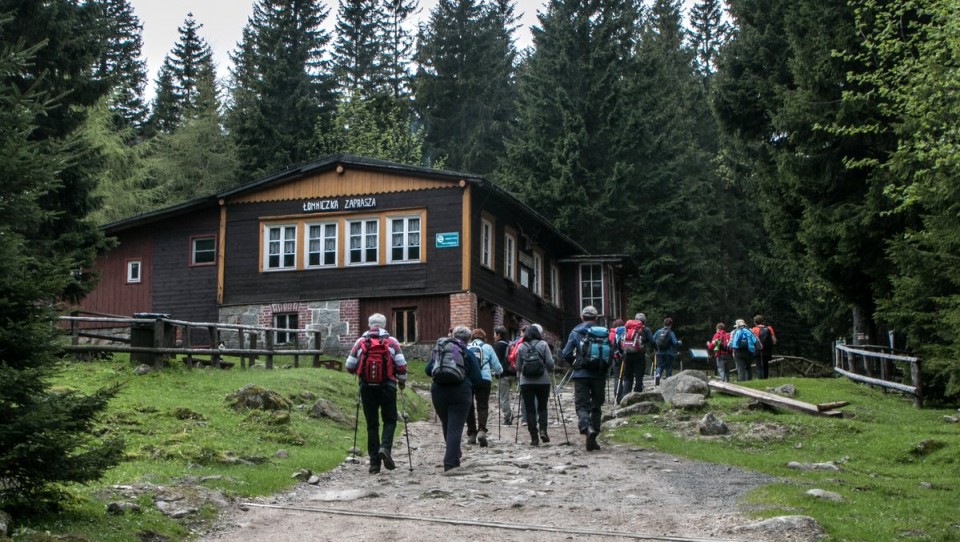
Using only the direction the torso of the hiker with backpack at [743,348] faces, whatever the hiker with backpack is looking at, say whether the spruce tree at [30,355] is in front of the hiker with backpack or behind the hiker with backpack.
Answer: behind

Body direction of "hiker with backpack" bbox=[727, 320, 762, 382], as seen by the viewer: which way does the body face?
away from the camera

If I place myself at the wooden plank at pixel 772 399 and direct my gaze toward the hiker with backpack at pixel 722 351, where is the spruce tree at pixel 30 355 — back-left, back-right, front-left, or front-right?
back-left

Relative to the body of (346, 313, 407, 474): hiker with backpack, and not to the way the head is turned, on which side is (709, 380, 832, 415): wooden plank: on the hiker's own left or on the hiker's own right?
on the hiker's own right

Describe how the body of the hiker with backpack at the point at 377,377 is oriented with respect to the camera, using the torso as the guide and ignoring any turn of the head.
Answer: away from the camera

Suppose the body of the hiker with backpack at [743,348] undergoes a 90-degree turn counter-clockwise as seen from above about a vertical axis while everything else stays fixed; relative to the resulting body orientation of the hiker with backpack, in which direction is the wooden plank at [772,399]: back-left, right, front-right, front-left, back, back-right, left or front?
left

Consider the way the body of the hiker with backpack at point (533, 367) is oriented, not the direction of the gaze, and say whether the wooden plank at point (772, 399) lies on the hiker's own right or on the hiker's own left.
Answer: on the hiker's own right

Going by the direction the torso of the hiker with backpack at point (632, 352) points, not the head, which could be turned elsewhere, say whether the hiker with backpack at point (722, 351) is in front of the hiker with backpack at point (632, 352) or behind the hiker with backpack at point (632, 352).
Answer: in front

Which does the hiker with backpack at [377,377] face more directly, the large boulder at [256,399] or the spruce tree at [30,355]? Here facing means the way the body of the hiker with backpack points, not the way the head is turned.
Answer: the large boulder

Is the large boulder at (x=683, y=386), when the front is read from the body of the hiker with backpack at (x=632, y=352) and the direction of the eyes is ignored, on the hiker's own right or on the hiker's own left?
on the hiker's own right

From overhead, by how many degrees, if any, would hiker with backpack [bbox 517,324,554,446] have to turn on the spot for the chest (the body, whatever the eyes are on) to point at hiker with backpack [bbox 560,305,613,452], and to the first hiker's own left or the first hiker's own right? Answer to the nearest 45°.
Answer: approximately 90° to the first hiker's own right

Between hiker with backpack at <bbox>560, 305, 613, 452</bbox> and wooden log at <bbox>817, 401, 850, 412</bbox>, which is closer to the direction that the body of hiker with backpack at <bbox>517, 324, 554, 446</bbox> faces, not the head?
the wooden log

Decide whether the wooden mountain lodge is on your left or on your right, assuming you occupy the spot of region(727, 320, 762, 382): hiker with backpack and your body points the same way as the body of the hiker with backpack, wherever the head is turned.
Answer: on your left

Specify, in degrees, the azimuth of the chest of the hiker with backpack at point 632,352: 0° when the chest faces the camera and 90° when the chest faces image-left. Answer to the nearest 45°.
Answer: approximately 225°
